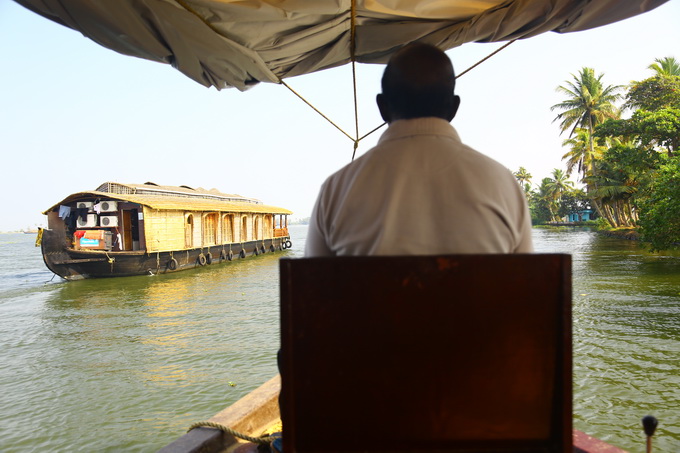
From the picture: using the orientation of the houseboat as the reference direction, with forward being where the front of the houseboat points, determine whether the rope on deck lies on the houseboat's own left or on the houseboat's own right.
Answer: on the houseboat's own right

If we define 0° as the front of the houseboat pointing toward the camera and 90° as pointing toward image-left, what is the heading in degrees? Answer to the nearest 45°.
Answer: approximately 225°

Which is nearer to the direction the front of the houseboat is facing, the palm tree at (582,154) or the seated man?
the palm tree

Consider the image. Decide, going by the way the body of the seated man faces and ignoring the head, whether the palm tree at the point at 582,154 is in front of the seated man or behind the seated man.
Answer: in front

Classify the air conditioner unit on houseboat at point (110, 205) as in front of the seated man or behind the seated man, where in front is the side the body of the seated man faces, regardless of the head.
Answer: in front

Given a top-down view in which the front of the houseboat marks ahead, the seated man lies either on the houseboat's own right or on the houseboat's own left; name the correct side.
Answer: on the houseboat's own right

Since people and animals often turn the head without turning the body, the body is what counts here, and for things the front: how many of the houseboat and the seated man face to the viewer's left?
0

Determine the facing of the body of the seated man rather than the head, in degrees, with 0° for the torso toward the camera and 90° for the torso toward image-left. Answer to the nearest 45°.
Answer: approximately 180°

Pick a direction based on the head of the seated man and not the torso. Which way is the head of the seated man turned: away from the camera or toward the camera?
away from the camera
